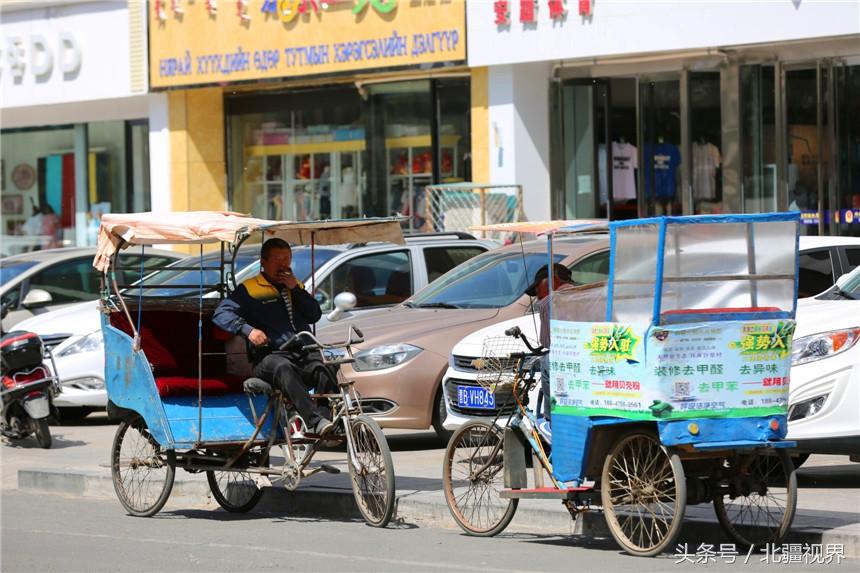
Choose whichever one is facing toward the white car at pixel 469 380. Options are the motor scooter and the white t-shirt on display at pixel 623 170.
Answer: the white t-shirt on display

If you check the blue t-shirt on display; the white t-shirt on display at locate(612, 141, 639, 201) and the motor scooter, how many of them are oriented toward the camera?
2

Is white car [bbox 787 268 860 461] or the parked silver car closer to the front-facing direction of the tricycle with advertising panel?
the parked silver car

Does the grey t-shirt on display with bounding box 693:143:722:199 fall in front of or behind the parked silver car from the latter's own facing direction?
behind

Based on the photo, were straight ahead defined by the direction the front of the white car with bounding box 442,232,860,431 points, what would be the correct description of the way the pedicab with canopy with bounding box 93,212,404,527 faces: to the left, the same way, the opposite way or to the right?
to the left

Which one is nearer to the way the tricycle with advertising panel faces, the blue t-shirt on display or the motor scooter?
the motor scooter

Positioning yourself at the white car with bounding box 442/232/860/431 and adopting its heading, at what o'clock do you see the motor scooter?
The motor scooter is roughly at 2 o'clock from the white car.

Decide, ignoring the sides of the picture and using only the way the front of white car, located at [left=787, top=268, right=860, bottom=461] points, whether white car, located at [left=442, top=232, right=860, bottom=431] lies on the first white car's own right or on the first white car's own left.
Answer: on the first white car's own right

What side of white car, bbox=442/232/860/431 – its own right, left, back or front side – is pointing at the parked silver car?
right

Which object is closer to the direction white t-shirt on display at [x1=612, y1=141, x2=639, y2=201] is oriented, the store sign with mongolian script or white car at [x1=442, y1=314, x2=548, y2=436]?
the white car

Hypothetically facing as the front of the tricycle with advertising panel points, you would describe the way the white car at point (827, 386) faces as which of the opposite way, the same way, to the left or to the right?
to the left

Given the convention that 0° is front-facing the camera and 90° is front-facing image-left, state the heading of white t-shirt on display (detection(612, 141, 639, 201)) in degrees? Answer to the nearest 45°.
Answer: approximately 0°
